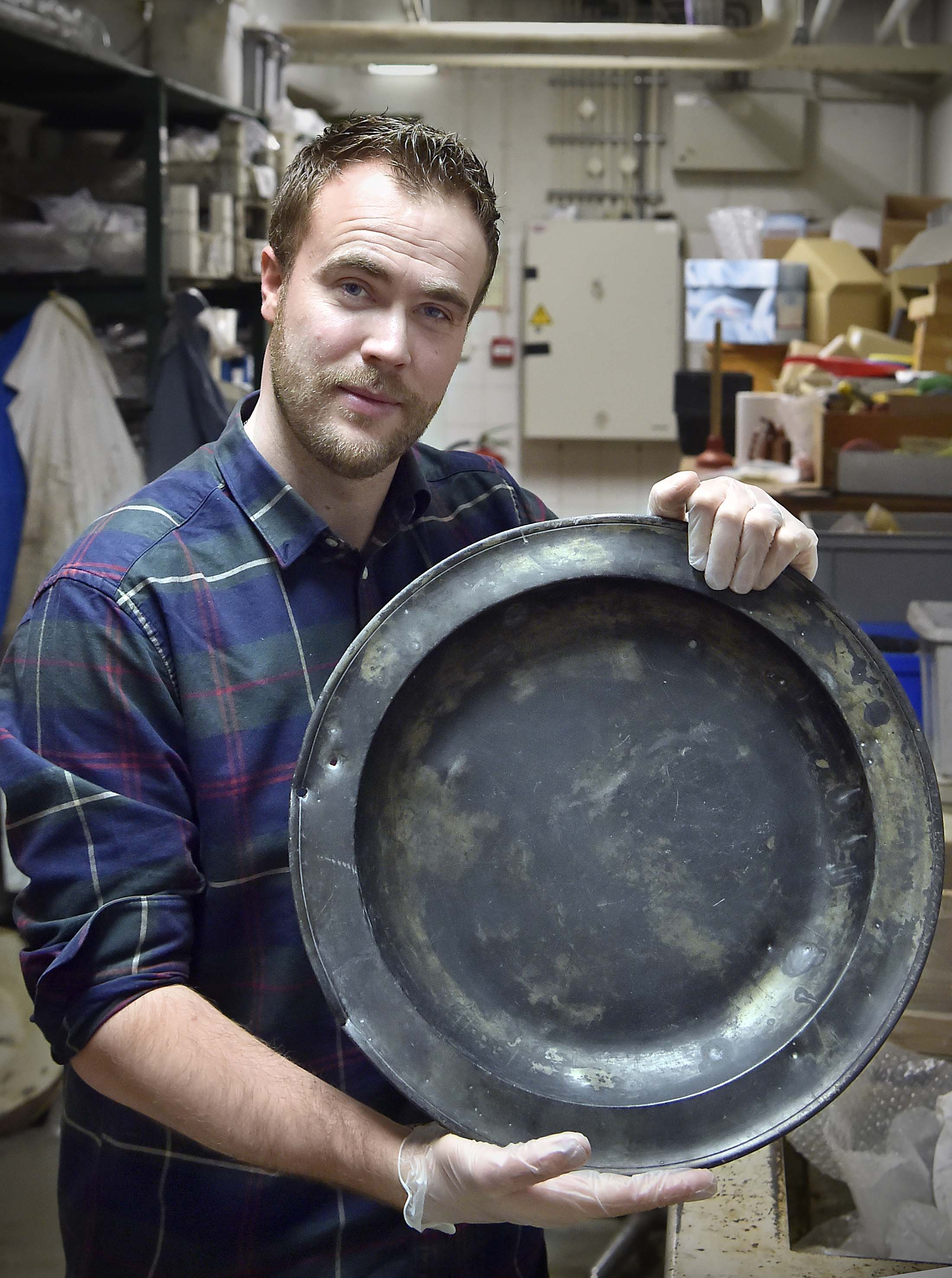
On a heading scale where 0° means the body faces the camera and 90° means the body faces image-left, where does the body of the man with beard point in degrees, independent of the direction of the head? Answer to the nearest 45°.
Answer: approximately 315°

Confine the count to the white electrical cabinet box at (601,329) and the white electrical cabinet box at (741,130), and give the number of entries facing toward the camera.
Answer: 2

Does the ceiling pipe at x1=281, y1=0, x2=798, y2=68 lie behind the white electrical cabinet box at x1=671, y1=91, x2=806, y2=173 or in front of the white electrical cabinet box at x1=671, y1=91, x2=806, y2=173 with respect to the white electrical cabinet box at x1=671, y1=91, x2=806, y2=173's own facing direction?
in front

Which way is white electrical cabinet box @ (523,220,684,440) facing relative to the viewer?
toward the camera

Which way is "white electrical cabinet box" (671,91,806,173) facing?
toward the camera

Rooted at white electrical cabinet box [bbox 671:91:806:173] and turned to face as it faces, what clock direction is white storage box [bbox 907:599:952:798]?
The white storage box is roughly at 12 o'clock from the white electrical cabinet box.

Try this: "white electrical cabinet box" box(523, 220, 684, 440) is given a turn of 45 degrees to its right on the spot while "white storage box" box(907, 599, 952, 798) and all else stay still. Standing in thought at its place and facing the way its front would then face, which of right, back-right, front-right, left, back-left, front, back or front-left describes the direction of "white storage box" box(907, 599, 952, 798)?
front-left

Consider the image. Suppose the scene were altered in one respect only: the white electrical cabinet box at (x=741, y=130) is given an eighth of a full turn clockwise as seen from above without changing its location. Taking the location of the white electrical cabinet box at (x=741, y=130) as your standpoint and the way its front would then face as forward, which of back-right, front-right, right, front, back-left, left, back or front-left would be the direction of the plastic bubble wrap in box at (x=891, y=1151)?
front-left

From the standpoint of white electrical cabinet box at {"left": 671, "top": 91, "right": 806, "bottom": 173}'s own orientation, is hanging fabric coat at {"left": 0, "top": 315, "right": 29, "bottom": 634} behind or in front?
in front

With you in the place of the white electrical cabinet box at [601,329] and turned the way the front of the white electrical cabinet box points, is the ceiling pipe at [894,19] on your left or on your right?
on your left
